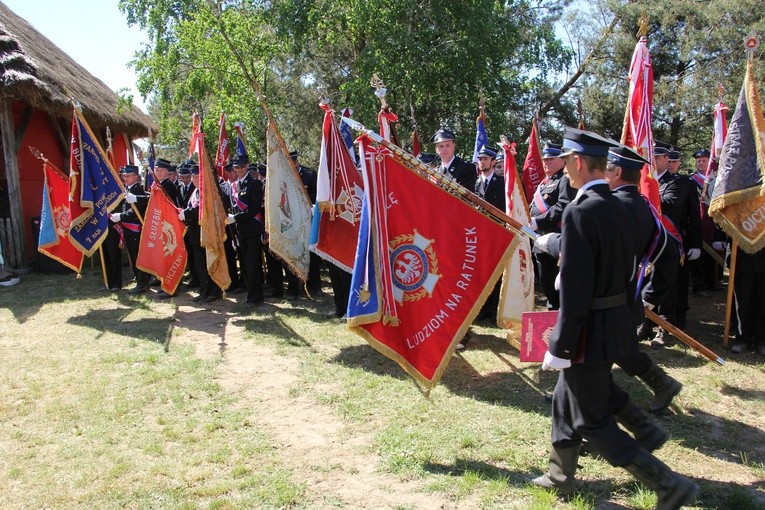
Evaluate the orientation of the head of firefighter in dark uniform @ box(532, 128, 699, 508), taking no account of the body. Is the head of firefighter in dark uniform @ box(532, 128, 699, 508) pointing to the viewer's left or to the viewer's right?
to the viewer's left

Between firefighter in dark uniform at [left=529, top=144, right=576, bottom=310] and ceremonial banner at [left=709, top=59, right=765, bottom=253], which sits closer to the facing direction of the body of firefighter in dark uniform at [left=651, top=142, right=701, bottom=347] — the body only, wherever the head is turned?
the firefighter in dark uniform

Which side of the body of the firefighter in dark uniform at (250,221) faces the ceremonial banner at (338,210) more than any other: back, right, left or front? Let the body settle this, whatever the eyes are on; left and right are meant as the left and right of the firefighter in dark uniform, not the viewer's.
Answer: left

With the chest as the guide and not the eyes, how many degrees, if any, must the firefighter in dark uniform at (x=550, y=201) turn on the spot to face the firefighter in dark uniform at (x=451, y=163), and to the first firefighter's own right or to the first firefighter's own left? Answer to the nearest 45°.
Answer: approximately 45° to the first firefighter's own right

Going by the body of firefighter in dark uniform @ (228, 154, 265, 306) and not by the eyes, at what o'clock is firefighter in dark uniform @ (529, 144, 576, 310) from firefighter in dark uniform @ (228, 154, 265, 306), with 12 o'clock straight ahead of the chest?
firefighter in dark uniform @ (529, 144, 576, 310) is roughly at 9 o'clock from firefighter in dark uniform @ (228, 154, 265, 306).

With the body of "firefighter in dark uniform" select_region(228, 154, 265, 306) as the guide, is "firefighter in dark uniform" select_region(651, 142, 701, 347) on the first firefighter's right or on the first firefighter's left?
on the first firefighter's left

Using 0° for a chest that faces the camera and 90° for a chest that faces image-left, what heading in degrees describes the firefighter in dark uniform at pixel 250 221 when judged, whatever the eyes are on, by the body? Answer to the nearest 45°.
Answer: approximately 45°

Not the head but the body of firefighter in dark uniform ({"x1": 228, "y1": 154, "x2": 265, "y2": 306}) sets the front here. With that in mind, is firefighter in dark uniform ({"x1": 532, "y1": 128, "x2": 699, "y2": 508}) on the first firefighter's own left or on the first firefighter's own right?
on the first firefighter's own left

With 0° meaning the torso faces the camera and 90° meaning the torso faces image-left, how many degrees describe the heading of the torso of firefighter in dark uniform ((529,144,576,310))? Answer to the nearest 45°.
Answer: approximately 45°

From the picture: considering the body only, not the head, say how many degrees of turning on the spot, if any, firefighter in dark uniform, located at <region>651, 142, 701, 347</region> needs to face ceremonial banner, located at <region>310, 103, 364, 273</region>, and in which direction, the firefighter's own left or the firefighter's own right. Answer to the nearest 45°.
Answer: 0° — they already face it
